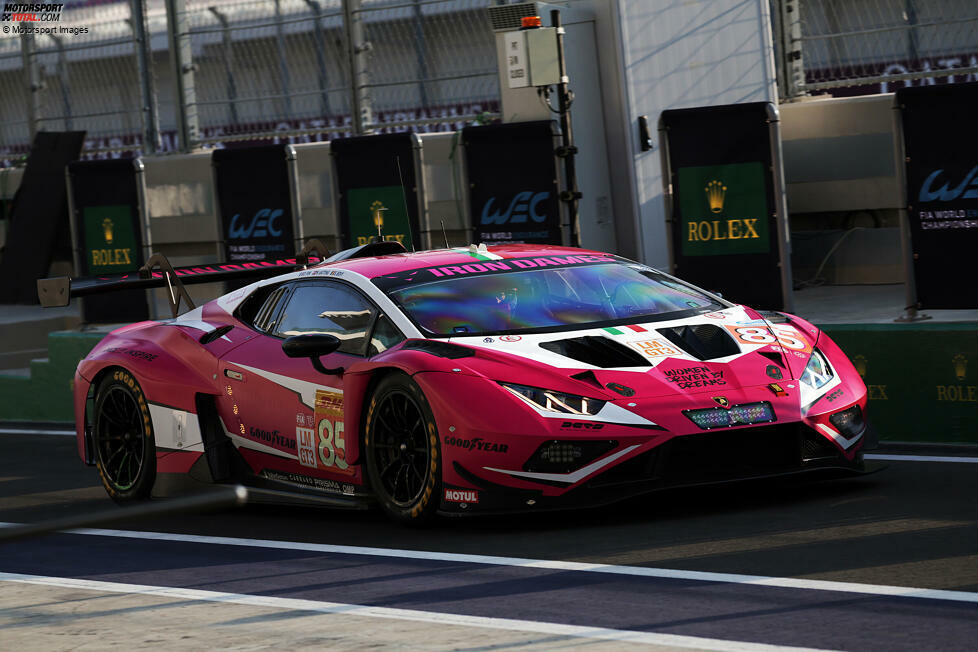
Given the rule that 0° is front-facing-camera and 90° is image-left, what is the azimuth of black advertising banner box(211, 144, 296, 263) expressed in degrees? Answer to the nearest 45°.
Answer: approximately 0°

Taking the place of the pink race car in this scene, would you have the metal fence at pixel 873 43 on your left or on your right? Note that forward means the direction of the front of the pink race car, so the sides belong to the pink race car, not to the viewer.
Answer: on your left

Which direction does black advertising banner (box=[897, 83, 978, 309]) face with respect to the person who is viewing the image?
facing the viewer

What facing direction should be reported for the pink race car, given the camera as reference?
facing the viewer and to the right of the viewer

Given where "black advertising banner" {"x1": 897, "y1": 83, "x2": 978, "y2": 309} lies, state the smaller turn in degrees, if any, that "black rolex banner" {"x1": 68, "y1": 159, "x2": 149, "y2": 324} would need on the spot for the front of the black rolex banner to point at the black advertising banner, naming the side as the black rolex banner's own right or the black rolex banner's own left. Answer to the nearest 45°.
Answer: approximately 45° to the black rolex banner's own left

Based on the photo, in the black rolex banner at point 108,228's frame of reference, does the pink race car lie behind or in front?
in front

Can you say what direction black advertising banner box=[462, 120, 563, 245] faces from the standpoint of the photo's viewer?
facing the viewer

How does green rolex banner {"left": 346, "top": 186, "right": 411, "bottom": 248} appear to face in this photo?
toward the camera

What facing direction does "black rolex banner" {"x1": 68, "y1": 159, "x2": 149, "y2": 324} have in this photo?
toward the camera

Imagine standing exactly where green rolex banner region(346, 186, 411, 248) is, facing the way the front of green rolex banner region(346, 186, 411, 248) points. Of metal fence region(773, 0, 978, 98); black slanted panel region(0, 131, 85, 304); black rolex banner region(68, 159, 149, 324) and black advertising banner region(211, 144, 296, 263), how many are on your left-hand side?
1

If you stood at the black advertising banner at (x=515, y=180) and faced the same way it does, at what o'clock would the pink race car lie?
The pink race car is roughly at 12 o'clock from the black advertising banner.

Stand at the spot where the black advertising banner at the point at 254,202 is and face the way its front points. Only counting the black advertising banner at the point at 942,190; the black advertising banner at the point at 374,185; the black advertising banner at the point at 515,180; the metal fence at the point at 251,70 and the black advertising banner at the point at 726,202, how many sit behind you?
1

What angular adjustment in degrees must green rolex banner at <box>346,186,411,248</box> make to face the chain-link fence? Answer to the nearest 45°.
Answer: approximately 135° to its right
